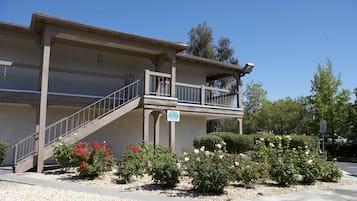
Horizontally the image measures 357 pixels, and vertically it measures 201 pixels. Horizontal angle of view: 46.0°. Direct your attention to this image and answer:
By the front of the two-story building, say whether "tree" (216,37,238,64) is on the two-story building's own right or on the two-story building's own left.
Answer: on the two-story building's own left

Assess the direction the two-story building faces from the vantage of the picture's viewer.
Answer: facing the viewer and to the right of the viewer

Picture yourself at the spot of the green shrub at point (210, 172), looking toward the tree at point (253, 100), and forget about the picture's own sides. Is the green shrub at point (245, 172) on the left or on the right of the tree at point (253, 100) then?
right

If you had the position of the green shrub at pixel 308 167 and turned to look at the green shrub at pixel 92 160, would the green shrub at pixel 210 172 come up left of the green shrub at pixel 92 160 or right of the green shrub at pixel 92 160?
left

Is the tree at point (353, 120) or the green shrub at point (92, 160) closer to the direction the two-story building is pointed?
the green shrub

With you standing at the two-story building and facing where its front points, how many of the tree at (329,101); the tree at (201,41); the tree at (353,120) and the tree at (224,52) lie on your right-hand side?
0

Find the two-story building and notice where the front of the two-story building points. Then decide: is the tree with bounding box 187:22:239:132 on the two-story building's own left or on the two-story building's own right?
on the two-story building's own left

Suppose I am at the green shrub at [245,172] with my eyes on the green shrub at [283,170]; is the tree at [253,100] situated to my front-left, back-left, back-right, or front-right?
front-left

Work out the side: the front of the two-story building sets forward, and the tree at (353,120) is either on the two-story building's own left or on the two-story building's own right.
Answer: on the two-story building's own left

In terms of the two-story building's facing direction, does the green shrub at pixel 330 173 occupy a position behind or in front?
in front

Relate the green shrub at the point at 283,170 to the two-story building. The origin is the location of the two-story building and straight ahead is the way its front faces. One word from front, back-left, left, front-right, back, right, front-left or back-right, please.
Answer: front

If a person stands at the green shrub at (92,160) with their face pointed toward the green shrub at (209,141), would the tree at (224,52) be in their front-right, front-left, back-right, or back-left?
front-left

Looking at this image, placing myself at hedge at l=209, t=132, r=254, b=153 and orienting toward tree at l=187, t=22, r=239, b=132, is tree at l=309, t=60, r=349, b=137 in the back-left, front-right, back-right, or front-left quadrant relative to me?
front-right

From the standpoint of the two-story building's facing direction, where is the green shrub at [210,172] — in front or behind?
in front

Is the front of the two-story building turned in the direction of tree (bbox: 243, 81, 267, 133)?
no

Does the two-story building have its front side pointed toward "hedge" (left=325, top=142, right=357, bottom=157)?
no

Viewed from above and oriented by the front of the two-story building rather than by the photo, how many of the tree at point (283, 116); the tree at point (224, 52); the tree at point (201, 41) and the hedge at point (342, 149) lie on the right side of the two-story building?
0

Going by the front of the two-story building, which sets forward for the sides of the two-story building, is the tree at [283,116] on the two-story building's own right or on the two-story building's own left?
on the two-story building's own left
